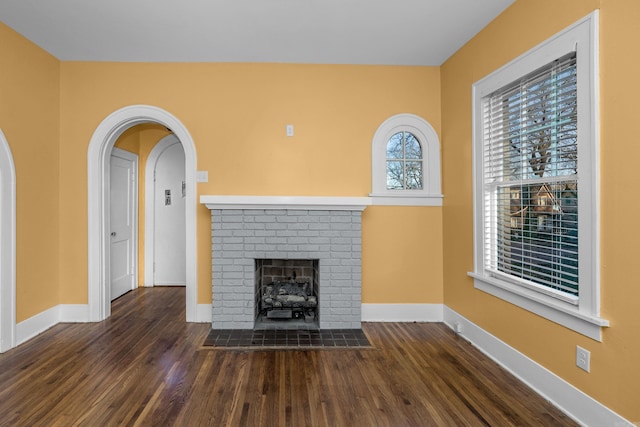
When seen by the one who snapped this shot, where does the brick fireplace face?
facing the viewer

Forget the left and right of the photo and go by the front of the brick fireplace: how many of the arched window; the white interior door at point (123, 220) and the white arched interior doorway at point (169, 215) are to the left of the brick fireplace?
1

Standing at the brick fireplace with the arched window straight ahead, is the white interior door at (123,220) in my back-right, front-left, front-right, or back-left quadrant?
back-left

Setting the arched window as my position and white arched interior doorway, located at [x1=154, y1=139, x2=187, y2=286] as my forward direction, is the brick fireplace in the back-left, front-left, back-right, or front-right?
front-left

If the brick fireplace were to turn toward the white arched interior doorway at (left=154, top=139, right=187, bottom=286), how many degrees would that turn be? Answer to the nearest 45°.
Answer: approximately 135° to its right

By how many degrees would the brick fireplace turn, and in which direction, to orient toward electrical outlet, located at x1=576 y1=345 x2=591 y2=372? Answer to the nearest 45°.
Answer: approximately 45° to its left

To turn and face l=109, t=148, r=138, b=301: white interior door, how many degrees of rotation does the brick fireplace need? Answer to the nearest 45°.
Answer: approximately 135° to its right

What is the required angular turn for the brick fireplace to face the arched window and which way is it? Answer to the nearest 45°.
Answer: approximately 90° to its left

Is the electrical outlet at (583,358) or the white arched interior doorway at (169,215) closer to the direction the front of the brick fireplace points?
the electrical outlet
